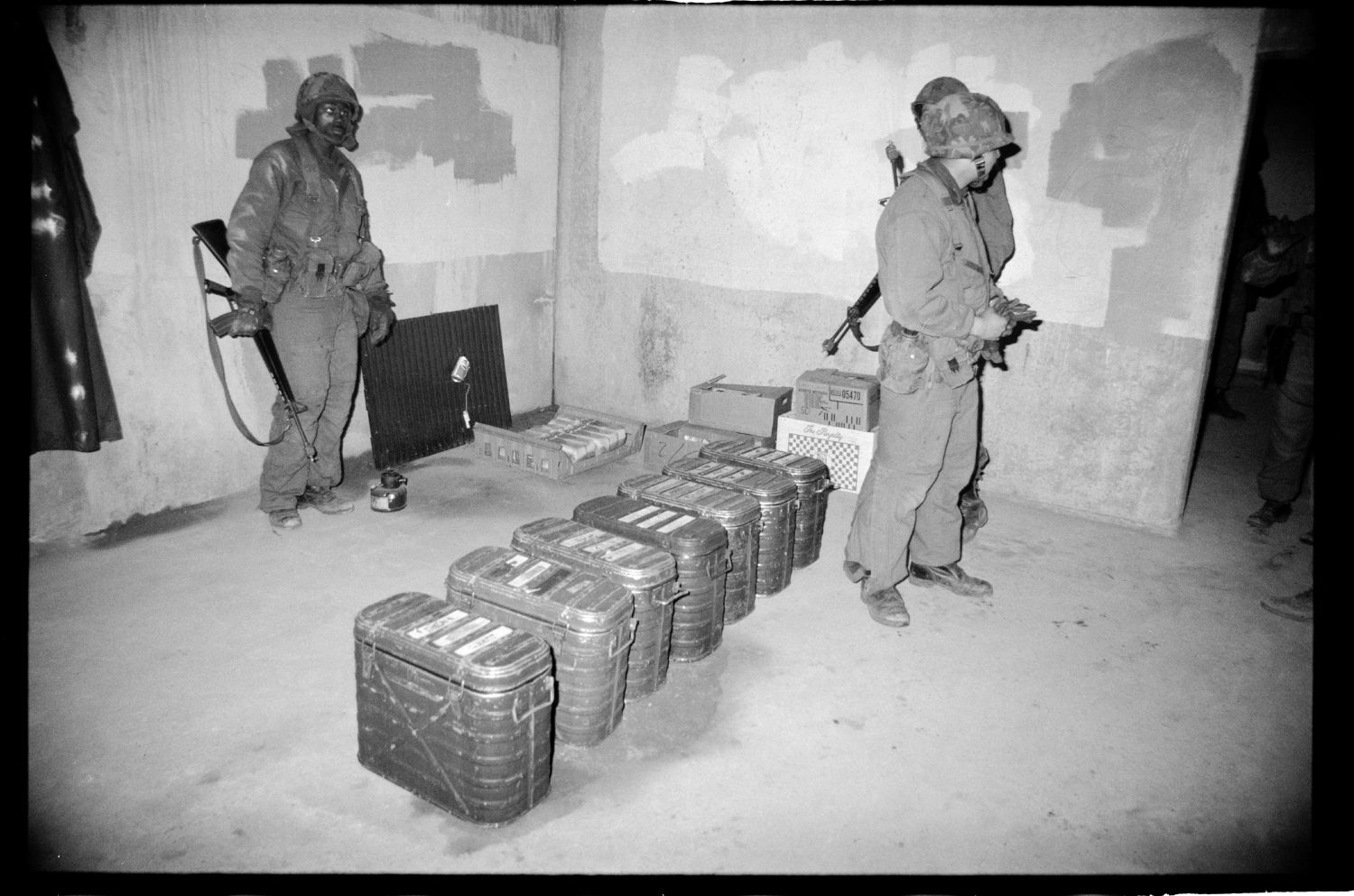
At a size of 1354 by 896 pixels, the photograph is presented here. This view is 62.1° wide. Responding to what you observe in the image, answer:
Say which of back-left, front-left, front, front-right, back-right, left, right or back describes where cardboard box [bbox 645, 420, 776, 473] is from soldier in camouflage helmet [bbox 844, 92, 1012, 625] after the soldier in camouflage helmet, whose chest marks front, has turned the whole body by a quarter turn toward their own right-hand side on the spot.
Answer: back-right

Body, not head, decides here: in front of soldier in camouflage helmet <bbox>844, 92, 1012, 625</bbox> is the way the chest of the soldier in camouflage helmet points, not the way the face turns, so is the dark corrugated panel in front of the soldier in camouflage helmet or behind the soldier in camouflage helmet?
behind

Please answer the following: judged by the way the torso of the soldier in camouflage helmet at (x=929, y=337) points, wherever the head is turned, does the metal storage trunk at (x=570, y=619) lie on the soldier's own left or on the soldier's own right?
on the soldier's own right

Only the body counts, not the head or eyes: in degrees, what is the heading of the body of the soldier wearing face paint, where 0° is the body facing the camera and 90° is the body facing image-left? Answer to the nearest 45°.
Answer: approximately 315°

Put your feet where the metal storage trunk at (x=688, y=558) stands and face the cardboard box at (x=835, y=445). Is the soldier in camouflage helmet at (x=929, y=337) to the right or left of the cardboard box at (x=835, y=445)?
right

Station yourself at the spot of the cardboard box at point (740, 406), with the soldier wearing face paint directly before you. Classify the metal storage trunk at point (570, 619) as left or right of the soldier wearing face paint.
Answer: left

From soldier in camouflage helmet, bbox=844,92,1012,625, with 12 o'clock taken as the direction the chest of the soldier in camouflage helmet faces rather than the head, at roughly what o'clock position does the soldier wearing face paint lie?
The soldier wearing face paint is roughly at 6 o'clock from the soldier in camouflage helmet.

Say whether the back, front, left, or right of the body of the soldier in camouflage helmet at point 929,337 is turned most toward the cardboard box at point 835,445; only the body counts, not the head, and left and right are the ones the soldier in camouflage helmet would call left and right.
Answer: left

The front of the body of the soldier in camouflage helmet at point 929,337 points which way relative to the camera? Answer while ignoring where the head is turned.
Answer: to the viewer's right
